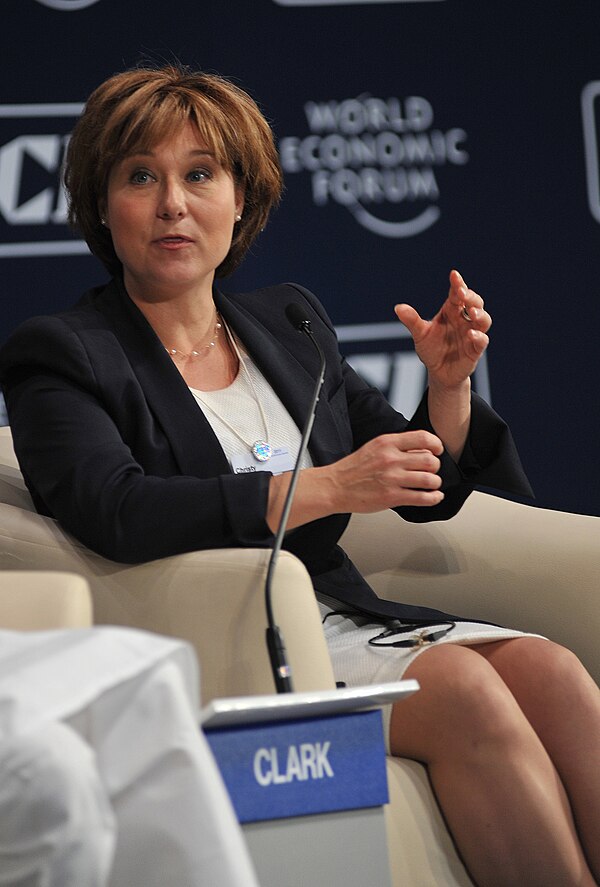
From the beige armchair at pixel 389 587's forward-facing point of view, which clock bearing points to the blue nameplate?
The blue nameplate is roughly at 2 o'clock from the beige armchair.

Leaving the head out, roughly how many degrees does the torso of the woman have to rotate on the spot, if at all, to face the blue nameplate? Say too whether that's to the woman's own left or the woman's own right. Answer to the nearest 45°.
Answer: approximately 45° to the woman's own right

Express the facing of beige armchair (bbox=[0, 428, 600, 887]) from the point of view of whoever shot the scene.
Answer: facing the viewer and to the right of the viewer

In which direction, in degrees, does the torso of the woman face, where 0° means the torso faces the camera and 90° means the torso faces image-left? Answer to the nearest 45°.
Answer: approximately 315°
